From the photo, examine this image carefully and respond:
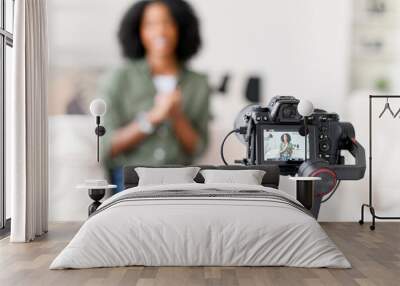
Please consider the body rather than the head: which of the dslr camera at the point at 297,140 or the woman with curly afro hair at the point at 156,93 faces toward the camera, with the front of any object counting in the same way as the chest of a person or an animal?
the woman with curly afro hair

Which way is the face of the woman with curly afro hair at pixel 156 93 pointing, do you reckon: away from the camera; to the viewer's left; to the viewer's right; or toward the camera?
toward the camera

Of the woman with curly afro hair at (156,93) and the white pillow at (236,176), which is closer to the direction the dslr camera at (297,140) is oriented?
the woman with curly afro hair

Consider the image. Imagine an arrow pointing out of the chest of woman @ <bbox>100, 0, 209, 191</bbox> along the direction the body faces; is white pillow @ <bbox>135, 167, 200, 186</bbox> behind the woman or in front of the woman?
in front

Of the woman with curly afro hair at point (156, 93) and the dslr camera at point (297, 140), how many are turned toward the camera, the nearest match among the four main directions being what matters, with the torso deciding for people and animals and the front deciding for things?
1

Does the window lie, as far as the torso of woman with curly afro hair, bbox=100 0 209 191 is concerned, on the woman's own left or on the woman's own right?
on the woman's own right
